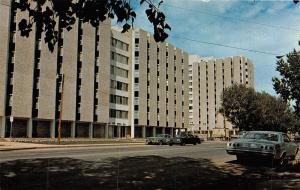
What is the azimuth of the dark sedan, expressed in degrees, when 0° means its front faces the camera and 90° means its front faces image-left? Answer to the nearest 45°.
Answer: approximately 45°

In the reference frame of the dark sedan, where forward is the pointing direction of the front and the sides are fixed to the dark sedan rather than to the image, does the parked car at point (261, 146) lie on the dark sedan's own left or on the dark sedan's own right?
on the dark sedan's own left

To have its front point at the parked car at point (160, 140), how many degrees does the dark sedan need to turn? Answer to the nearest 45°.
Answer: approximately 45° to its right
